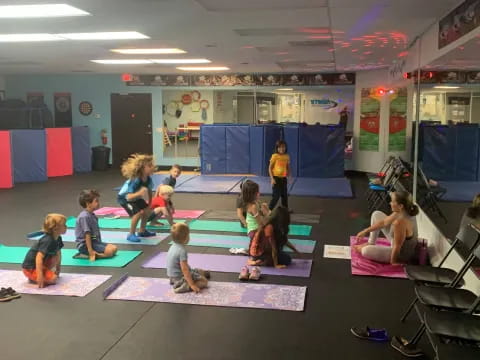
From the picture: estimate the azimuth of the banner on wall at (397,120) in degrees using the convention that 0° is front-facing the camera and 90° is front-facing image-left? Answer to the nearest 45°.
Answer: approximately 45°

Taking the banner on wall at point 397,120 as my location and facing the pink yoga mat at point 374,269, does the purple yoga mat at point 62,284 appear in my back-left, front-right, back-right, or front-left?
front-right

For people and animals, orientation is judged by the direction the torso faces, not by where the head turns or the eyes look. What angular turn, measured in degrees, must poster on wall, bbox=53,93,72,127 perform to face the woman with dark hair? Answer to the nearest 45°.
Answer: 0° — it already faces them

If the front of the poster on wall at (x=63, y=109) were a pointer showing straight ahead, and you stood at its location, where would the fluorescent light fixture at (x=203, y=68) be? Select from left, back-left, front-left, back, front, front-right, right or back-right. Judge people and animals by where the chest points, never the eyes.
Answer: front-left

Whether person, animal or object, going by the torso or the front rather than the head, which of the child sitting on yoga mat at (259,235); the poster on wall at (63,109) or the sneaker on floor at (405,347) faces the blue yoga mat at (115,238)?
the poster on wall

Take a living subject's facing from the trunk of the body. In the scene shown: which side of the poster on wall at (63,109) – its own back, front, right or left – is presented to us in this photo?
front

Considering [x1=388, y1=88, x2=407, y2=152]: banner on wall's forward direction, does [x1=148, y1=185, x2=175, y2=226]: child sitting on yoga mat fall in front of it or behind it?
in front

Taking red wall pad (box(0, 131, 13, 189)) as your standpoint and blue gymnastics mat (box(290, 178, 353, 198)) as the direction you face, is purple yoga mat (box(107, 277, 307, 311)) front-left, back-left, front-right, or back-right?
front-right

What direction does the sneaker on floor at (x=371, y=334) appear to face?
to the viewer's left

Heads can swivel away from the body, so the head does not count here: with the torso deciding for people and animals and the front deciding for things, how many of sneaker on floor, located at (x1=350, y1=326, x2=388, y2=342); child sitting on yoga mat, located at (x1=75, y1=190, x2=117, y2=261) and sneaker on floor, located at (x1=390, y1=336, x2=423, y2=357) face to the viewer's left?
1

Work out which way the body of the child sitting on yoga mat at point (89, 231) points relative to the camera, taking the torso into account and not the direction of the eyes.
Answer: to the viewer's right

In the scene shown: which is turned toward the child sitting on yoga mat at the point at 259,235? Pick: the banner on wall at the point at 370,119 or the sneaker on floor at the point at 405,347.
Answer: the banner on wall

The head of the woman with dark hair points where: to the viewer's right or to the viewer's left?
to the viewer's left

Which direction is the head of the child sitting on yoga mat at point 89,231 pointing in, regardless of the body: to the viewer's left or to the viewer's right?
to the viewer's right
